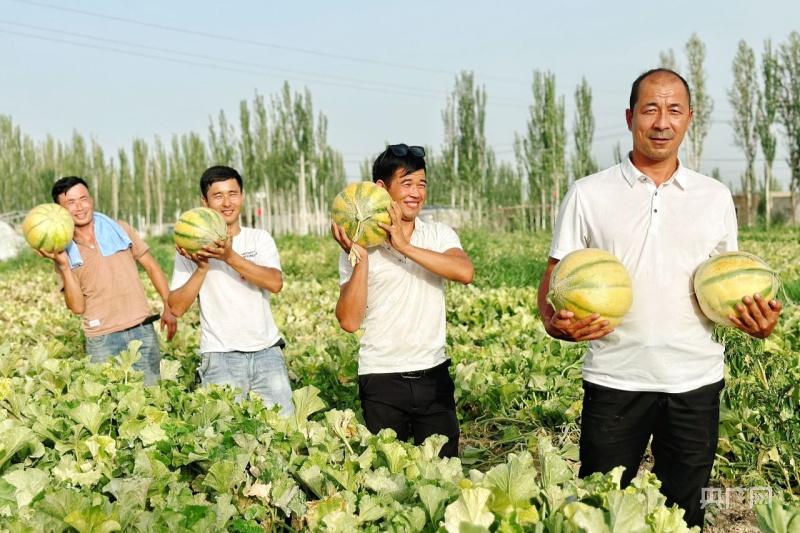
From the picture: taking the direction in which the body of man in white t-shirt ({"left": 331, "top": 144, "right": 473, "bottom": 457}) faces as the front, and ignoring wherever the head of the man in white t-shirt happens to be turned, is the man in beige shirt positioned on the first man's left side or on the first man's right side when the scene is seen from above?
on the first man's right side

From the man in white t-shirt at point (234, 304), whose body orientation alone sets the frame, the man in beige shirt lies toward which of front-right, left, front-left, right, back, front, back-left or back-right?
back-right

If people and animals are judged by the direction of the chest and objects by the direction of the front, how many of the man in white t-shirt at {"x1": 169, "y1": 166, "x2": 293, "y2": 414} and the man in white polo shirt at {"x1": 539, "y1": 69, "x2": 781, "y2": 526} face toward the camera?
2

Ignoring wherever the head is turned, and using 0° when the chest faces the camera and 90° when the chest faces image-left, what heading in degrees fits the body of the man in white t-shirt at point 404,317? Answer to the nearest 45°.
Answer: approximately 0°

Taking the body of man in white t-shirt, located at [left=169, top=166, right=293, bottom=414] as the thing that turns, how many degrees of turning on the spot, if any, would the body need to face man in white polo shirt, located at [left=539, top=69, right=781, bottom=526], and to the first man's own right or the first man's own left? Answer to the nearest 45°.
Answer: approximately 45° to the first man's own left

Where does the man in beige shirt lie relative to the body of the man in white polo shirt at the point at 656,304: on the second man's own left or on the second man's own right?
on the second man's own right
